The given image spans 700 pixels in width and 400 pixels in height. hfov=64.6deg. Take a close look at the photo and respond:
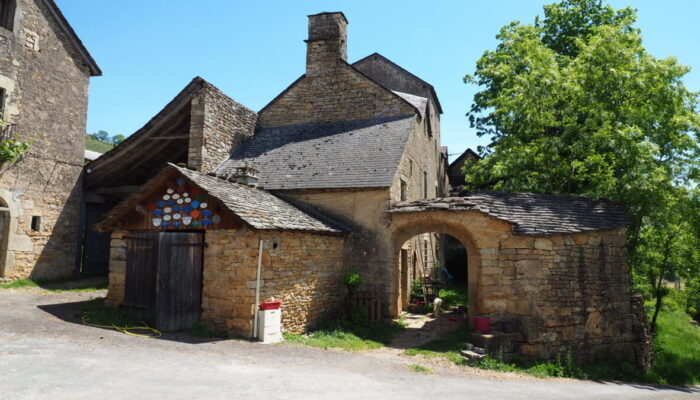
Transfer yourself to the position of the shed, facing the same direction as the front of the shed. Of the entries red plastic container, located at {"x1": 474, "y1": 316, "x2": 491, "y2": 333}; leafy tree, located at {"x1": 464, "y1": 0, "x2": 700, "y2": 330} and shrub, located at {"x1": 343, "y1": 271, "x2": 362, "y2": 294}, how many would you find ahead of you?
0

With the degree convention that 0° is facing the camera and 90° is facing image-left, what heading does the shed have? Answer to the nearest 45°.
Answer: approximately 45°

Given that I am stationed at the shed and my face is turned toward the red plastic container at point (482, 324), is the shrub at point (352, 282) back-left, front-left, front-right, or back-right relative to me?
front-left

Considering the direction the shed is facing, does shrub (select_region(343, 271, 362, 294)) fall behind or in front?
behind

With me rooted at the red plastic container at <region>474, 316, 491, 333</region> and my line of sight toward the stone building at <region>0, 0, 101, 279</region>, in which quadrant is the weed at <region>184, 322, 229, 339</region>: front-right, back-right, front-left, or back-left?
front-left

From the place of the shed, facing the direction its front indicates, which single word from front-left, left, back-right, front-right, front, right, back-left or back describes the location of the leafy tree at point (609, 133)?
back-left

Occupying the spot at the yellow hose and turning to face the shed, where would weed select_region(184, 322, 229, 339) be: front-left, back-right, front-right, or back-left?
front-right

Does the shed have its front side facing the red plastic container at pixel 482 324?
no

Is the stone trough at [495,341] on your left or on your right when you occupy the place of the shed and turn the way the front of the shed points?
on your left

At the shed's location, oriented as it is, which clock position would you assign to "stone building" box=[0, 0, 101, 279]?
The stone building is roughly at 3 o'clock from the shed.

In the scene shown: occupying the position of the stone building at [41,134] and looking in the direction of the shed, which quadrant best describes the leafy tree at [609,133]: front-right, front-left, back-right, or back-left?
front-left

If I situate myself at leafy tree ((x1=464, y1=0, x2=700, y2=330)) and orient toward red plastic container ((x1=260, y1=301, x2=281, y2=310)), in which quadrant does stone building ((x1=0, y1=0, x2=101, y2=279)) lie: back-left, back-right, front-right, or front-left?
front-right
